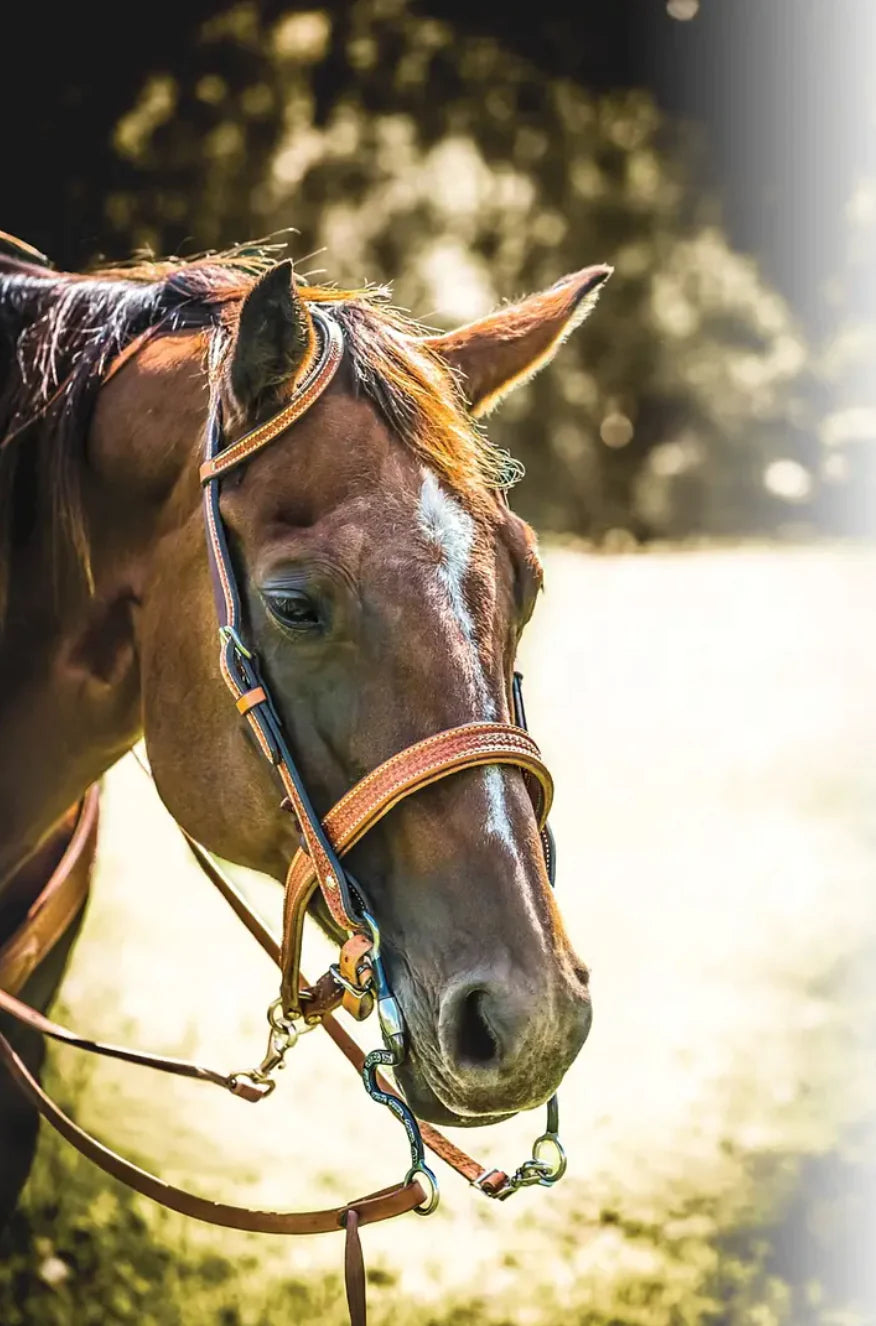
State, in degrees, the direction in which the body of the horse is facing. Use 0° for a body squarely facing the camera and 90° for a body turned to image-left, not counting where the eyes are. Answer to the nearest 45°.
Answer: approximately 315°
